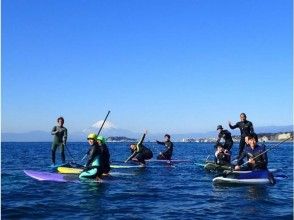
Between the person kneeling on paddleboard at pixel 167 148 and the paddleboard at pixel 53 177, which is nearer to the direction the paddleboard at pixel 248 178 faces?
the paddleboard

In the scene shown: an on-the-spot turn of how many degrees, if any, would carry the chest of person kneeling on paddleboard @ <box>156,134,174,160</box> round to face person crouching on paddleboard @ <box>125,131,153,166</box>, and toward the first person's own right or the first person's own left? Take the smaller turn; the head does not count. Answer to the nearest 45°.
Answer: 0° — they already face them

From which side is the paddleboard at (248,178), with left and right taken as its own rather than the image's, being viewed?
left

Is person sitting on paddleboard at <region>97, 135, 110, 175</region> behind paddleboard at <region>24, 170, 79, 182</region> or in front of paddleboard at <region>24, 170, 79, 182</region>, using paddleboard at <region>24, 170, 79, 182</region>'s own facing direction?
behind

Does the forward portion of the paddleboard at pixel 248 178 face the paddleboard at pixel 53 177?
yes

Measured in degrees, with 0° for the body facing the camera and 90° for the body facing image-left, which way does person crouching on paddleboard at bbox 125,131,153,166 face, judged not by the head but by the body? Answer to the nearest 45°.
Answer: approximately 45°

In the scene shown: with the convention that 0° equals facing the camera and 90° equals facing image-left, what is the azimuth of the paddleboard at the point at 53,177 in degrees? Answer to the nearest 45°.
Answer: approximately 90°

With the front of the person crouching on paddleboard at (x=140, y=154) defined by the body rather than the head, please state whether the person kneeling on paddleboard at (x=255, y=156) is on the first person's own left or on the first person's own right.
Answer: on the first person's own left
